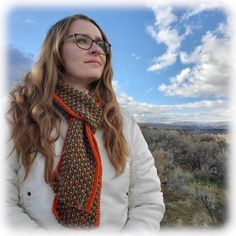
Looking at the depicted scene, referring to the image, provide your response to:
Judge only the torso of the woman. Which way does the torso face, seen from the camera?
toward the camera

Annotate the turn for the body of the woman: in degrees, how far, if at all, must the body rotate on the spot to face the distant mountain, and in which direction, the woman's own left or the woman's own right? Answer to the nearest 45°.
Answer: approximately 135° to the woman's own left

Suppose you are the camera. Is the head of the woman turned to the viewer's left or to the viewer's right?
to the viewer's right
